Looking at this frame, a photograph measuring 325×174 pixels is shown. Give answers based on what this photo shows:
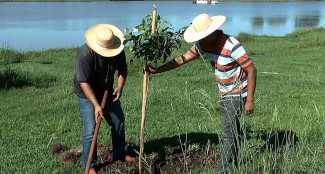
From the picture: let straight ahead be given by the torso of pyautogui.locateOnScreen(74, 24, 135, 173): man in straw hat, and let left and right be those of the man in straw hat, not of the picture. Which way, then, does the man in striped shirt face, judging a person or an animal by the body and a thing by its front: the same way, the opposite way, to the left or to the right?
to the right

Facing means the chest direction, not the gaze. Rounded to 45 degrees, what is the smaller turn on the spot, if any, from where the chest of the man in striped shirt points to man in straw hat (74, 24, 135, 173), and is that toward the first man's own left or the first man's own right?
approximately 45° to the first man's own right

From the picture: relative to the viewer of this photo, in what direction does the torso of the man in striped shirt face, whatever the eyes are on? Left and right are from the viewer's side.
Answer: facing the viewer and to the left of the viewer

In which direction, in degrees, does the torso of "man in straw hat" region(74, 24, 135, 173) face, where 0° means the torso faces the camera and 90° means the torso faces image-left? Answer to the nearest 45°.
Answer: approximately 315°

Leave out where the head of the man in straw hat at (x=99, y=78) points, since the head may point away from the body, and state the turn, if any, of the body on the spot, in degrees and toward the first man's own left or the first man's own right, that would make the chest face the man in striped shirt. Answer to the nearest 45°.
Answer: approximately 45° to the first man's own left

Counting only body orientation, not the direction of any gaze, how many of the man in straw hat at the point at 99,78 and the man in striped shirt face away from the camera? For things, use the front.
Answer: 0
